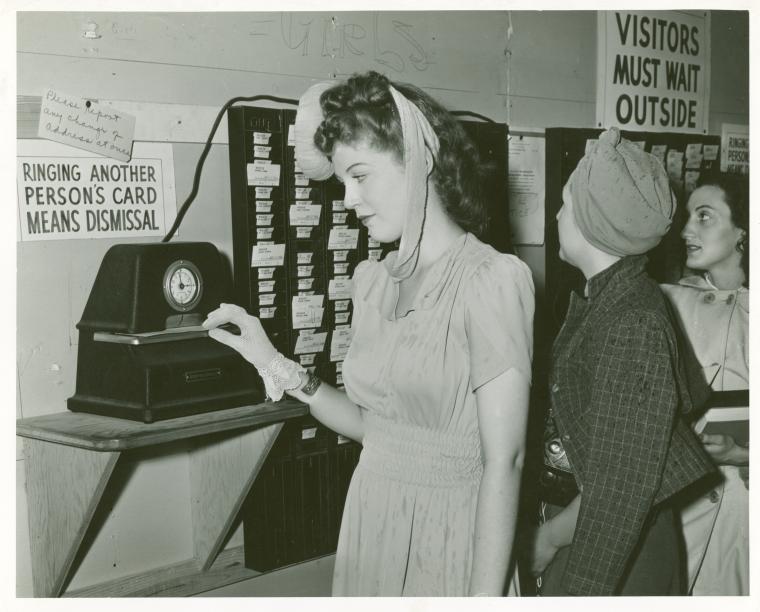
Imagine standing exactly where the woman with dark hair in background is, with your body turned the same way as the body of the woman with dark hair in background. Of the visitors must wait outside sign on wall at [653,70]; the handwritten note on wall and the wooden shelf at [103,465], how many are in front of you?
2

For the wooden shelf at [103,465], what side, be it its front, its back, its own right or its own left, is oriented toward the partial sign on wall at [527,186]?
left

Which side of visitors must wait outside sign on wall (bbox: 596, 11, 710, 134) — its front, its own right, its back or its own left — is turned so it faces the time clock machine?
right

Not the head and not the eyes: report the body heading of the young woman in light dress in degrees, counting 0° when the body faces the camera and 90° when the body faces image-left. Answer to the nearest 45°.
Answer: approximately 45°

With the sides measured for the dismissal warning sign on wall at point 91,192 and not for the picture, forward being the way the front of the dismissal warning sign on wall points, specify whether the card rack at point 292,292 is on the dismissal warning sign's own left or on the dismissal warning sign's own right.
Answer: on the dismissal warning sign's own left

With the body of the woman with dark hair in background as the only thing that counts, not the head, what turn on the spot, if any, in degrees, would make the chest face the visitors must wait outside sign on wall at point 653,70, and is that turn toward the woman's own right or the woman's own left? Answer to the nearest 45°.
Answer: approximately 135° to the woman's own right

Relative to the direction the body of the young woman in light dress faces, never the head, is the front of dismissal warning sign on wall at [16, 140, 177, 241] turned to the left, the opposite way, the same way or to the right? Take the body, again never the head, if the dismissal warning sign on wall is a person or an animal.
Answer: to the left

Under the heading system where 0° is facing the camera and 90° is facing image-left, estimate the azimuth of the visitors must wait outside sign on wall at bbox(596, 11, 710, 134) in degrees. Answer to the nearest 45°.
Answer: approximately 315°

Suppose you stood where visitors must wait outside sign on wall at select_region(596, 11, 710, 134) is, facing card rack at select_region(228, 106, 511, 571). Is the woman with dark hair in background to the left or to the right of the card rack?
left

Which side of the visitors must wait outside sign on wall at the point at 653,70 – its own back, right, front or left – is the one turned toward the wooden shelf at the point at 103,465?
right

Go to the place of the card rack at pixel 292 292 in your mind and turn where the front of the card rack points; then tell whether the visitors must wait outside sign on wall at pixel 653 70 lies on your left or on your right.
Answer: on your left
